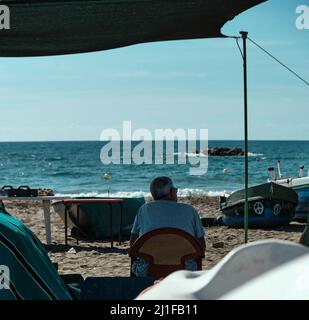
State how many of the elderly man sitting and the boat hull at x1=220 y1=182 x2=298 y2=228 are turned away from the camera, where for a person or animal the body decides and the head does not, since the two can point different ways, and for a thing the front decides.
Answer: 1

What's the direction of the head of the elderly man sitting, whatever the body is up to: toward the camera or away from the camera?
away from the camera

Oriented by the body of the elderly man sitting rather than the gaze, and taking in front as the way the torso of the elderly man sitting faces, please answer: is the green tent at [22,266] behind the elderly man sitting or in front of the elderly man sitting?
behind

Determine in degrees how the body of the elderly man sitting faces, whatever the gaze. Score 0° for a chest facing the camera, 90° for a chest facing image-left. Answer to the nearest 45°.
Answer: approximately 180°
